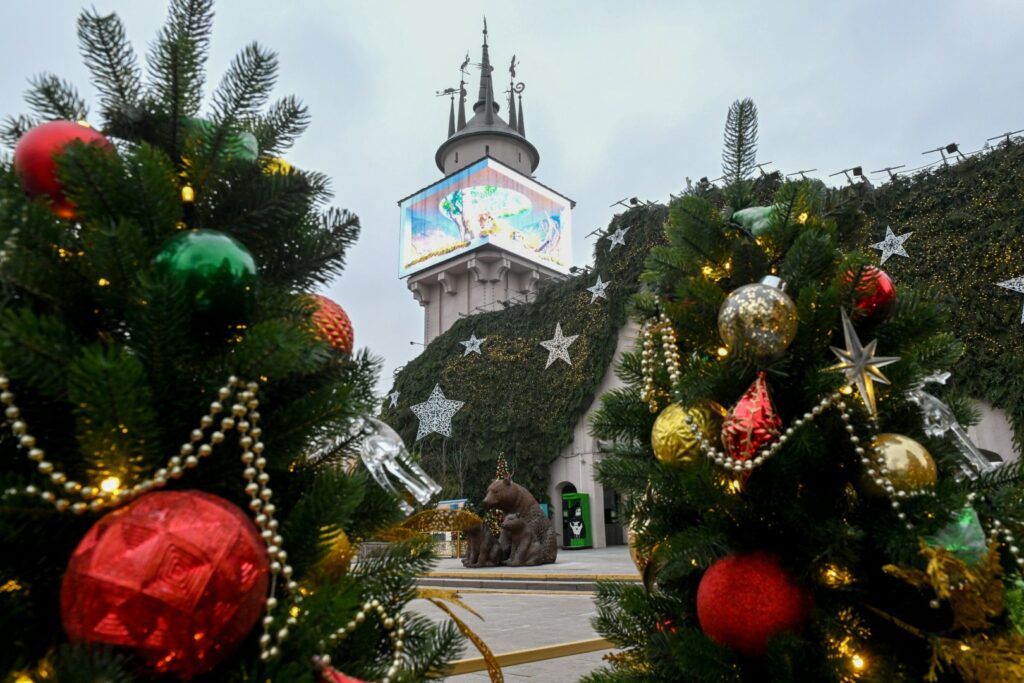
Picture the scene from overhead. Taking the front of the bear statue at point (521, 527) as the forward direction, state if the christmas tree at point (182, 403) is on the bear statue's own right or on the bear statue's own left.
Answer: on the bear statue's own left

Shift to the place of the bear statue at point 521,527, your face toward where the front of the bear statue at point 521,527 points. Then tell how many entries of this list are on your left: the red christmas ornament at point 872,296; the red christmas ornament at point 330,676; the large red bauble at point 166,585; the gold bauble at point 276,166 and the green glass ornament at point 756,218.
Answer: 5

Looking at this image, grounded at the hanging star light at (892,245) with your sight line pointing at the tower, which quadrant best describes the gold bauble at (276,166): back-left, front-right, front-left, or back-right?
back-left

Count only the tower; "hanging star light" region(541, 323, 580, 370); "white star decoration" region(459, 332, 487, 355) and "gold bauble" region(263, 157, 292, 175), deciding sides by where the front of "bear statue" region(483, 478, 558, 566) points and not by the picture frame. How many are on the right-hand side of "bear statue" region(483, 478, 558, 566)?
3

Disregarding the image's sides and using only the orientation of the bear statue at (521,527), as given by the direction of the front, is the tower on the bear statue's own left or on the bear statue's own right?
on the bear statue's own right

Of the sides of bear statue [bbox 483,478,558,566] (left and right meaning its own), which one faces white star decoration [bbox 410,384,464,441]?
right

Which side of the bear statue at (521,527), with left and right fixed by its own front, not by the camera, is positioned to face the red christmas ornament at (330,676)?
left

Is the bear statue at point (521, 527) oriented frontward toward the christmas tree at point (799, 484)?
no

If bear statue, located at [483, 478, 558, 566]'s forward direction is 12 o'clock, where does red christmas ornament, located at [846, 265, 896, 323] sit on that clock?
The red christmas ornament is roughly at 9 o'clock from the bear statue.

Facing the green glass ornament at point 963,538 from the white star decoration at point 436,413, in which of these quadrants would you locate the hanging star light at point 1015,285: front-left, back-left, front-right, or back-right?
front-left

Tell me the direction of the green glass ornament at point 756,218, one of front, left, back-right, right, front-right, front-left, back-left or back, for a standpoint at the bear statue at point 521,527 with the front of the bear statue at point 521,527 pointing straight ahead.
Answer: left

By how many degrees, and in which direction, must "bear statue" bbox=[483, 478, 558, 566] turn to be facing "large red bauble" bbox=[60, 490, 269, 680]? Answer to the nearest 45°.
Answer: approximately 90° to its left

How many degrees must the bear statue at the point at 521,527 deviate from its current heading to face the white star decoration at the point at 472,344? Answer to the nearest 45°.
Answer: approximately 90° to its right

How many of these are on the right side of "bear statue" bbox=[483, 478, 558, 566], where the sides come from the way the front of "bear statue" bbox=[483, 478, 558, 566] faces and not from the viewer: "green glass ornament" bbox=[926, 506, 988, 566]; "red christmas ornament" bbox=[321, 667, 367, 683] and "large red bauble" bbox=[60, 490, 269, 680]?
0

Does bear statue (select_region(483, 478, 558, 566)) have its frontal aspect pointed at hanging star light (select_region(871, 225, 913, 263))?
no

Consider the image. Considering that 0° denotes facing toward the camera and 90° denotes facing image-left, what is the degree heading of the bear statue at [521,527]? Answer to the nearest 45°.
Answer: approximately 90°
